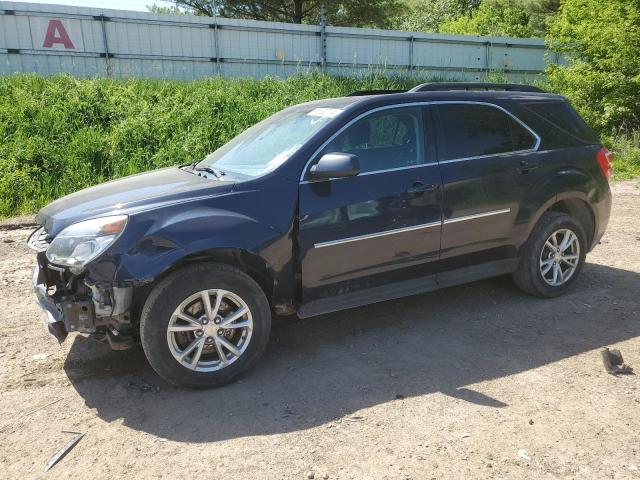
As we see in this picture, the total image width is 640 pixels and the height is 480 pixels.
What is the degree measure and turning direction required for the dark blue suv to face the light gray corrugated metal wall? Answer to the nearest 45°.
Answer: approximately 135° to its right

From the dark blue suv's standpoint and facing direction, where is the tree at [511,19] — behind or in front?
behind

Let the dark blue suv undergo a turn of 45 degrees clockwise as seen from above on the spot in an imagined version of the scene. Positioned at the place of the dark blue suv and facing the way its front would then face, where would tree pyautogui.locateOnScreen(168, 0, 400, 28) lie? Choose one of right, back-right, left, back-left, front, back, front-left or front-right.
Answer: right

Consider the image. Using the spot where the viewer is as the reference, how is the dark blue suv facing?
facing the viewer and to the left of the viewer

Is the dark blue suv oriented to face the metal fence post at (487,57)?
no

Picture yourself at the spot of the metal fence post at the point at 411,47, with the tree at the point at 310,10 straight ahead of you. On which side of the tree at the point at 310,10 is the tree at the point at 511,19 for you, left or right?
right

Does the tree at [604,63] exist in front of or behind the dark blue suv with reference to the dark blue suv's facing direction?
behind

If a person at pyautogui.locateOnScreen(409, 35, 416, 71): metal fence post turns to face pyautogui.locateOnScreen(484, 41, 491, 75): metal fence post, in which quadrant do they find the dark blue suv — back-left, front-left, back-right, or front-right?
back-right

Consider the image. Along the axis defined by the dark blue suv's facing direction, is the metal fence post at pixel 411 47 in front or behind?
behind
